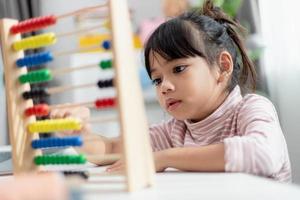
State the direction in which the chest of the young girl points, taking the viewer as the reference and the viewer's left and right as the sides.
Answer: facing the viewer and to the left of the viewer

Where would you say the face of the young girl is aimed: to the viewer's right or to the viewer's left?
to the viewer's left
